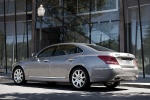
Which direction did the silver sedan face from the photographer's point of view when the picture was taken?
facing away from the viewer and to the left of the viewer
